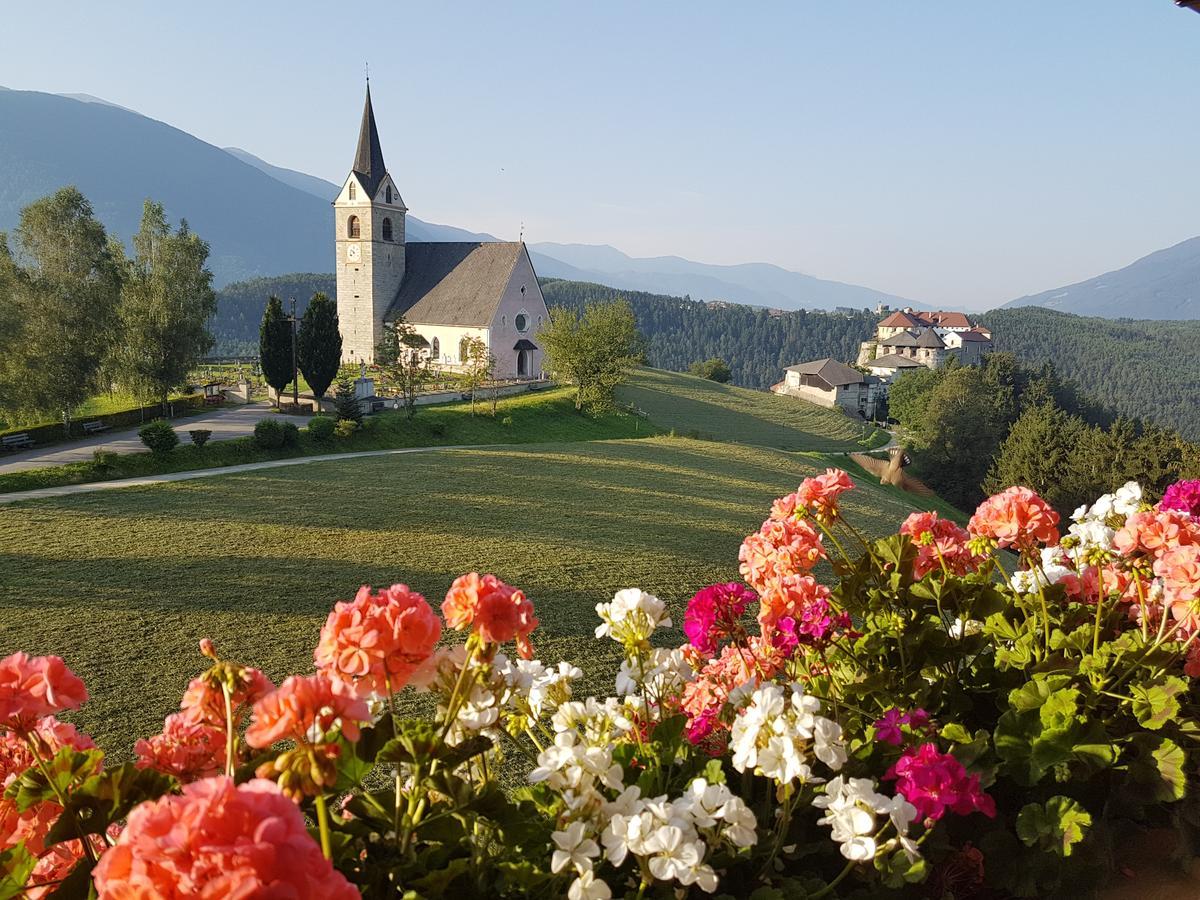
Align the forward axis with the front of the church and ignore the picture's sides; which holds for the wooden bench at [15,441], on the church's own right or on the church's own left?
on the church's own right

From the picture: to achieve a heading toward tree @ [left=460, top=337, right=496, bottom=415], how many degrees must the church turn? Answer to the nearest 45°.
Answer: approximately 45° to its right

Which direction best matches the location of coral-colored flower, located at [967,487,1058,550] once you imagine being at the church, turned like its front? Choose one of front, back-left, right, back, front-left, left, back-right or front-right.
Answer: front-right

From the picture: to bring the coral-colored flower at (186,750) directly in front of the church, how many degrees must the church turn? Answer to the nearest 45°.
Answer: approximately 45° to its right

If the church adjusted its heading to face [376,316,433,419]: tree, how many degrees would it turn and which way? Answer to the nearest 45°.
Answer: approximately 45° to its right

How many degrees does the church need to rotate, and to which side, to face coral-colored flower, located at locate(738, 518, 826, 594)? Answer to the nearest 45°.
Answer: approximately 45° to its right

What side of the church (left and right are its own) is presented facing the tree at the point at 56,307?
right

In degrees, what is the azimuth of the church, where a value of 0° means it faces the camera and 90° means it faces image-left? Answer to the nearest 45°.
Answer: approximately 315°
